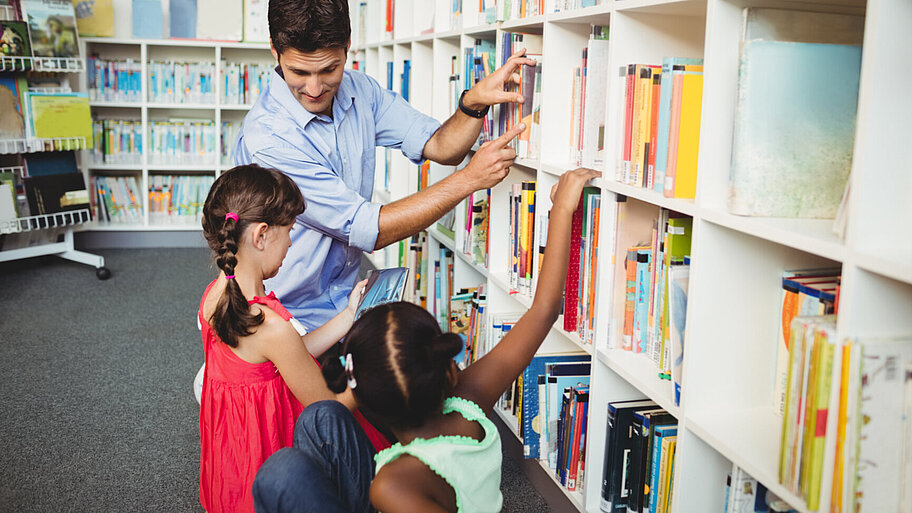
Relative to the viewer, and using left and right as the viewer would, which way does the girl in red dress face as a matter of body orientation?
facing away from the viewer and to the right of the viewer

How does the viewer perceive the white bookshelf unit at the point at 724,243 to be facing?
facing the viewer and to the left of the viewer

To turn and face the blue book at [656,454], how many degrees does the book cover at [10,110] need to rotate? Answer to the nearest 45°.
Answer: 0° — it already faces it

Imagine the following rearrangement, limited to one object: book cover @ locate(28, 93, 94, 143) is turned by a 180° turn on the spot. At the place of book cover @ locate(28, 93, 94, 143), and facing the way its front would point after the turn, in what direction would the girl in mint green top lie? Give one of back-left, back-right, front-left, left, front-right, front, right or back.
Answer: back

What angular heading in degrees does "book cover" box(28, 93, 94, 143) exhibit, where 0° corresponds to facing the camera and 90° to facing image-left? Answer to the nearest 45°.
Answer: approximately 0°

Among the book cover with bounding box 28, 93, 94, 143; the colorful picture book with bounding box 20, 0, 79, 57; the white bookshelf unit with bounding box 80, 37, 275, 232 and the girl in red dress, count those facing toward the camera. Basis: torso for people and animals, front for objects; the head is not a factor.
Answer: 3

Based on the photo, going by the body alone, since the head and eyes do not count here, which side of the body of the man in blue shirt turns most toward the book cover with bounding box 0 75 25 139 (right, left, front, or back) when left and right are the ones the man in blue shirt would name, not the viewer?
back

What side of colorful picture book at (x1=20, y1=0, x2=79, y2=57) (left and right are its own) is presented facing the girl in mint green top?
front

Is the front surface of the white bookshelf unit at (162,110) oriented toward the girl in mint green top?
yes

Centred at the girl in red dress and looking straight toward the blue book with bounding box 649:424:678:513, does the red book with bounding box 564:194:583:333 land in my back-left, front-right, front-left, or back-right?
front-left

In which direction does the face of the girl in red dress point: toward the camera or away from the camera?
away from the camera

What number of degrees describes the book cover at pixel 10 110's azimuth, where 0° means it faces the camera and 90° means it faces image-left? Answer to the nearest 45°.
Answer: approximately 0°

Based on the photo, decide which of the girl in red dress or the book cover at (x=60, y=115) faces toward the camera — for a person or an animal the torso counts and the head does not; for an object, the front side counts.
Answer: the book cover

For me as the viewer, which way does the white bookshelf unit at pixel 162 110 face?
facing the viewer

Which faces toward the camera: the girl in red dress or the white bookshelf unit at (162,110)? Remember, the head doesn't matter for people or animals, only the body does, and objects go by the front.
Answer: the white bookshelf unit
